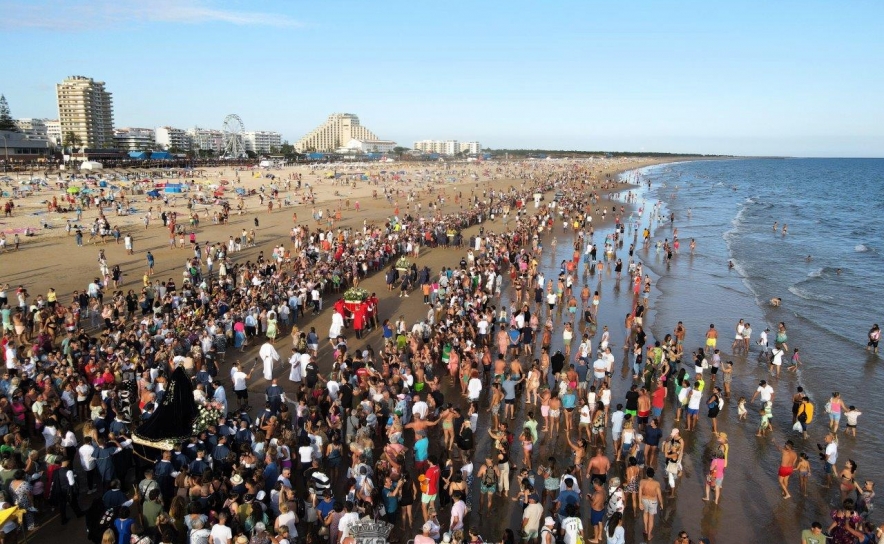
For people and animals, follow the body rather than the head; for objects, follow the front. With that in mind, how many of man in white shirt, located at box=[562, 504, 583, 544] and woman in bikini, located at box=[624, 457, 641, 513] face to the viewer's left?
0

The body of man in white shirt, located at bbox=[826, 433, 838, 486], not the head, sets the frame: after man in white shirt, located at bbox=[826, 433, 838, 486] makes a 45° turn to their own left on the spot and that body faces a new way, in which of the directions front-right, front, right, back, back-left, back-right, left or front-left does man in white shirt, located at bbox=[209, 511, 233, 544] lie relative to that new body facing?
front

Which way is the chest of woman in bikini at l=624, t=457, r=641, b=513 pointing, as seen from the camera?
away from the camera

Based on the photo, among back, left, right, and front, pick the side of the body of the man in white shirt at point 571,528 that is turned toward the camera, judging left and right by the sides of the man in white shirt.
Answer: back

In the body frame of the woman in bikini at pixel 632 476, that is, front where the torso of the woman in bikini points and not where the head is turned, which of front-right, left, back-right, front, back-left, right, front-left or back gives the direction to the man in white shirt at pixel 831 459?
front-right

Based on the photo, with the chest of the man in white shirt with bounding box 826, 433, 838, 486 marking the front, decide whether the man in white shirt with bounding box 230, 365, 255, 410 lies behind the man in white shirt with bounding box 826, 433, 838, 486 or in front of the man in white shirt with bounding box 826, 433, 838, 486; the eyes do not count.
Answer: in front

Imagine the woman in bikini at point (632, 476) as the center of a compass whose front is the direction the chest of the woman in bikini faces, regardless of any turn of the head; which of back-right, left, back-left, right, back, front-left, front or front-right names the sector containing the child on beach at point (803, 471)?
front-right

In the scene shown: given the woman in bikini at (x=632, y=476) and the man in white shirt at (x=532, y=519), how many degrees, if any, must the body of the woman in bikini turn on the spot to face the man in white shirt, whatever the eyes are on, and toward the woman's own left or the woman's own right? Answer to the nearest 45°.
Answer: approximately 135° to the woman's own left

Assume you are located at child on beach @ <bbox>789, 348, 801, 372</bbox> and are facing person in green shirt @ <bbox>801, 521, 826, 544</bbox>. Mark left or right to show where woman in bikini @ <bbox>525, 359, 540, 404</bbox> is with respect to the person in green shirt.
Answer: right

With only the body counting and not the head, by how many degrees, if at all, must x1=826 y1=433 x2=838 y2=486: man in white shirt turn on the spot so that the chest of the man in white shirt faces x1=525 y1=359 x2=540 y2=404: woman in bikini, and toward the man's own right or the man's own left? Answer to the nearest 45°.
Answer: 0° — they already face them

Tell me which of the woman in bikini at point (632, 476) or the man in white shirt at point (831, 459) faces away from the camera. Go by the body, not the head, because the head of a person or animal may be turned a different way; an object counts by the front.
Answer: the woman in bikini
